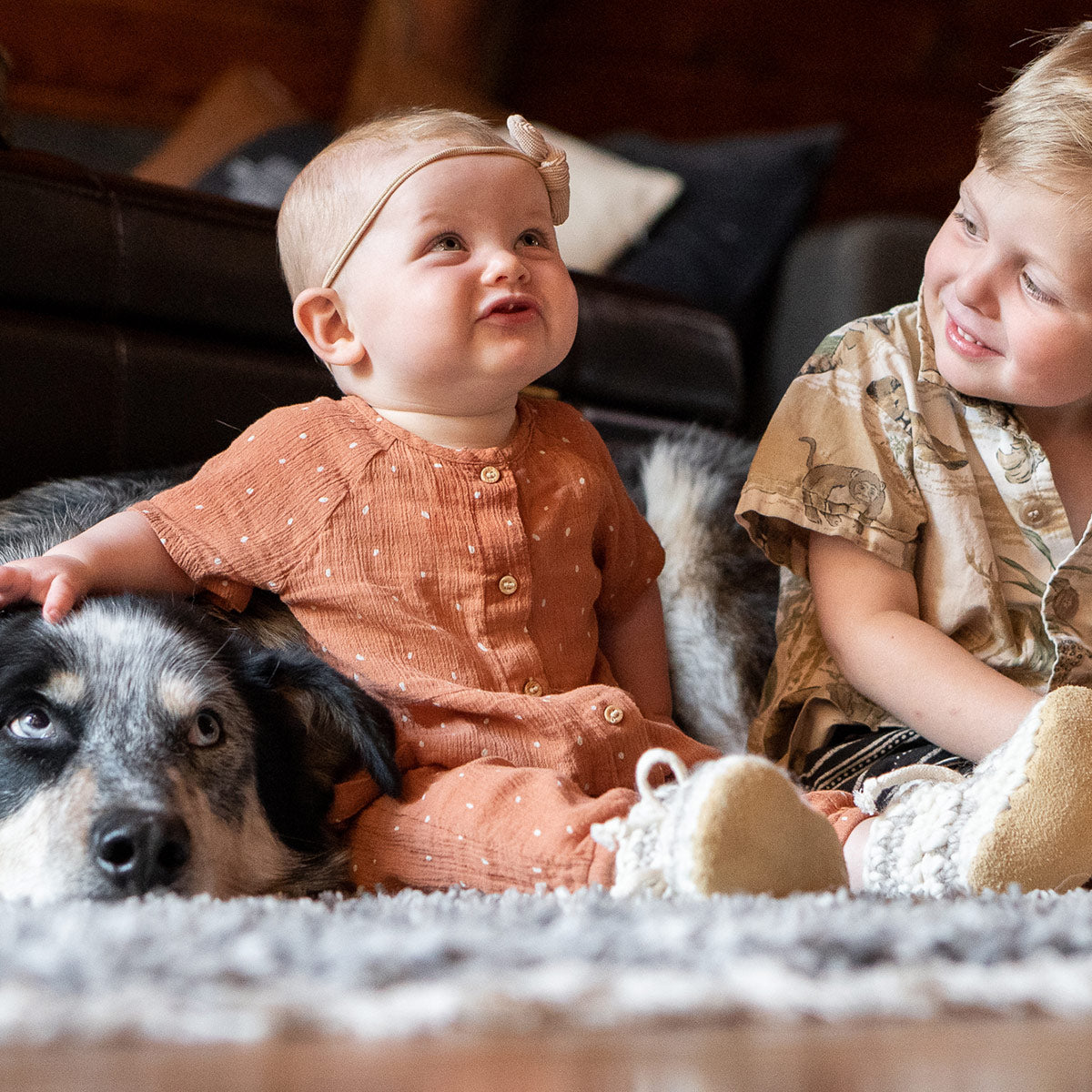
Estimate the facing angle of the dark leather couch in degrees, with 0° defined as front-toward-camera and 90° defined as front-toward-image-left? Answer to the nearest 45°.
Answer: approximately 315°

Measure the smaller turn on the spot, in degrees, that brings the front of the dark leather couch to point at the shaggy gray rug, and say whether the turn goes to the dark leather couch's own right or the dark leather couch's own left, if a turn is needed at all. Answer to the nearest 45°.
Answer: approximately 45° to the dark leather couch's own right

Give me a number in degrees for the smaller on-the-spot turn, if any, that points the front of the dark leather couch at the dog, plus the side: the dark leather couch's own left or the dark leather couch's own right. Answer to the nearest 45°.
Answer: approximately 45° to the dark leather couch's own right

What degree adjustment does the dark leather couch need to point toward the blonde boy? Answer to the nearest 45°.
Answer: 0° — it already faces them

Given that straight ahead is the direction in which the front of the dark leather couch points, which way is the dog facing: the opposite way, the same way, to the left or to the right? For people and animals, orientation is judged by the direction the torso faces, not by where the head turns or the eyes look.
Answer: to the right

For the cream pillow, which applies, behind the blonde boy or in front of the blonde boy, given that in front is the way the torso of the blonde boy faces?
behind
